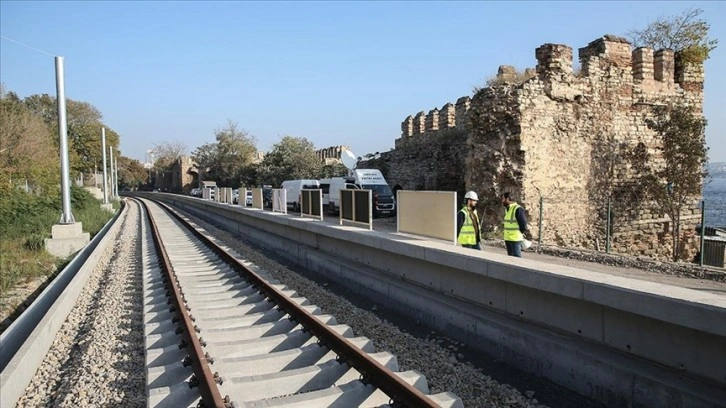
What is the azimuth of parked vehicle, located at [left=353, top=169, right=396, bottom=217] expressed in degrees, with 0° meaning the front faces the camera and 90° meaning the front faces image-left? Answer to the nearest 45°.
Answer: approximately 315°

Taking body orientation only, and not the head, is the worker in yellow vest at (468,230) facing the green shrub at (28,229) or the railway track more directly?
the railway track

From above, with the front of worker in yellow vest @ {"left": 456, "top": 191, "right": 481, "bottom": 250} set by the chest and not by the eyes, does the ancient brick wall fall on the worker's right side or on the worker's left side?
on the worker's left side
